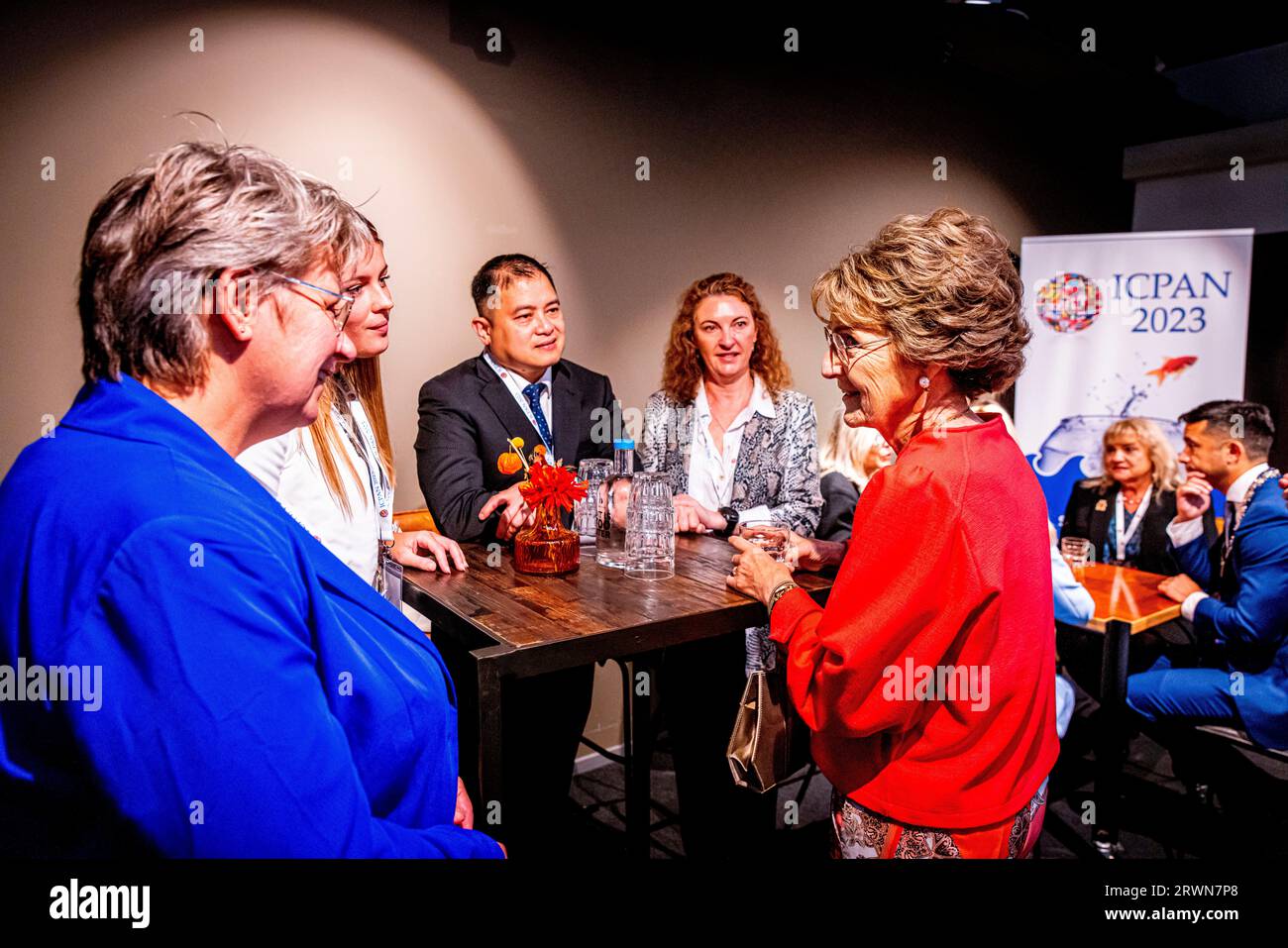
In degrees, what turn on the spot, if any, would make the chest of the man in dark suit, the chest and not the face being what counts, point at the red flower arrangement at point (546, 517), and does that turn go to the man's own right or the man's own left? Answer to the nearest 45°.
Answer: approximately 45° to the man's own right

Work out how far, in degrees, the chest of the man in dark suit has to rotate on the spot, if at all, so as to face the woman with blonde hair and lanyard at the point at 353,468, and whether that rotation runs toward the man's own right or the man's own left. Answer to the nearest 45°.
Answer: approximately 45° to the man's own right

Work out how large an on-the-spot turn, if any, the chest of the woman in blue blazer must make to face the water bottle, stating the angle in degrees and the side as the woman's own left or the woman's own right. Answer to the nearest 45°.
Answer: approximately 45° to the woman's own left

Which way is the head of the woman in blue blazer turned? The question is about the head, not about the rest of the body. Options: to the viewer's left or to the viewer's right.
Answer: to the viewer's right

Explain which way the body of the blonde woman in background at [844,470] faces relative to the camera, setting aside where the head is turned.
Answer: to the viewer's right

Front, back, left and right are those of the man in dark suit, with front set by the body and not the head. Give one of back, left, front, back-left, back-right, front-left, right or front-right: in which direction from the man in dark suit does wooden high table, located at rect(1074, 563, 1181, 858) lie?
front-left

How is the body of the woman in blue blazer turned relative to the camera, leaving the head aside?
to the viewer's right

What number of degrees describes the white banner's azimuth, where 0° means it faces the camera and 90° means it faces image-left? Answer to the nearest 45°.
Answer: approximately 0°

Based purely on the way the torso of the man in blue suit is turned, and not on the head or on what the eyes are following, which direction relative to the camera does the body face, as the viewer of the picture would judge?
to the viewer's left

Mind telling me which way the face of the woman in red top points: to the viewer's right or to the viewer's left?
to the viewer's left

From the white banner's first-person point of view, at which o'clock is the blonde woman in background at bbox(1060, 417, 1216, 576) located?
The blonde woman in background is roughly at 12 o'clock from the white banner.
